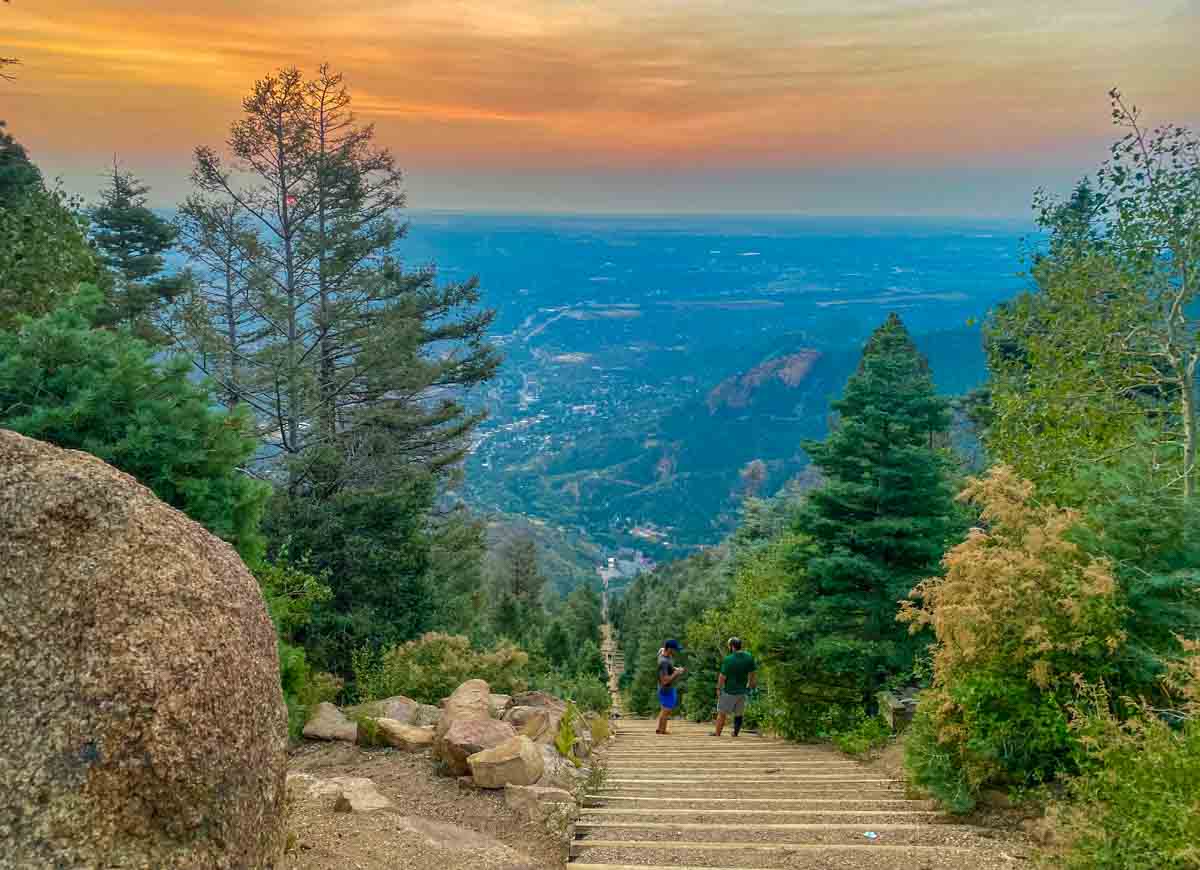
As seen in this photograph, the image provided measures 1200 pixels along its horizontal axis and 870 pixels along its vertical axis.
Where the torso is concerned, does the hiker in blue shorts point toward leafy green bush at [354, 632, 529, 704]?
no

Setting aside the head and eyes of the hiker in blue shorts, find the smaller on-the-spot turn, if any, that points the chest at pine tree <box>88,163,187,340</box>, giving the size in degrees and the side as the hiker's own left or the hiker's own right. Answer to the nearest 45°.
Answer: approximately 135° to the hiker's own left

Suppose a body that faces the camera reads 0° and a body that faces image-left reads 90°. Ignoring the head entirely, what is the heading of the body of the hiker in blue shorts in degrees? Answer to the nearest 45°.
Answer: approximately 270°

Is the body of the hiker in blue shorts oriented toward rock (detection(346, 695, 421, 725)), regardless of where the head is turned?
no

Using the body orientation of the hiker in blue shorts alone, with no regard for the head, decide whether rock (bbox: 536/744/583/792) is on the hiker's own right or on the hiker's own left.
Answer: on the hiker's own right

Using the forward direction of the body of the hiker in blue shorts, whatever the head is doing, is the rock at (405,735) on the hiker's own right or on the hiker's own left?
on the hiker's own right

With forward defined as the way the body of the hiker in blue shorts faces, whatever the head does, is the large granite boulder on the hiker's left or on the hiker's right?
on the hiker's right

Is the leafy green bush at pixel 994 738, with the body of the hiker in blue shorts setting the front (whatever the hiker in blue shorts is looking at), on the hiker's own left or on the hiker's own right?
on the hiker's own right

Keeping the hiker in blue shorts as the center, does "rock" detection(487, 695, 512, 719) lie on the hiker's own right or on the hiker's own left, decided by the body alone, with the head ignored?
on the hiker's own right
